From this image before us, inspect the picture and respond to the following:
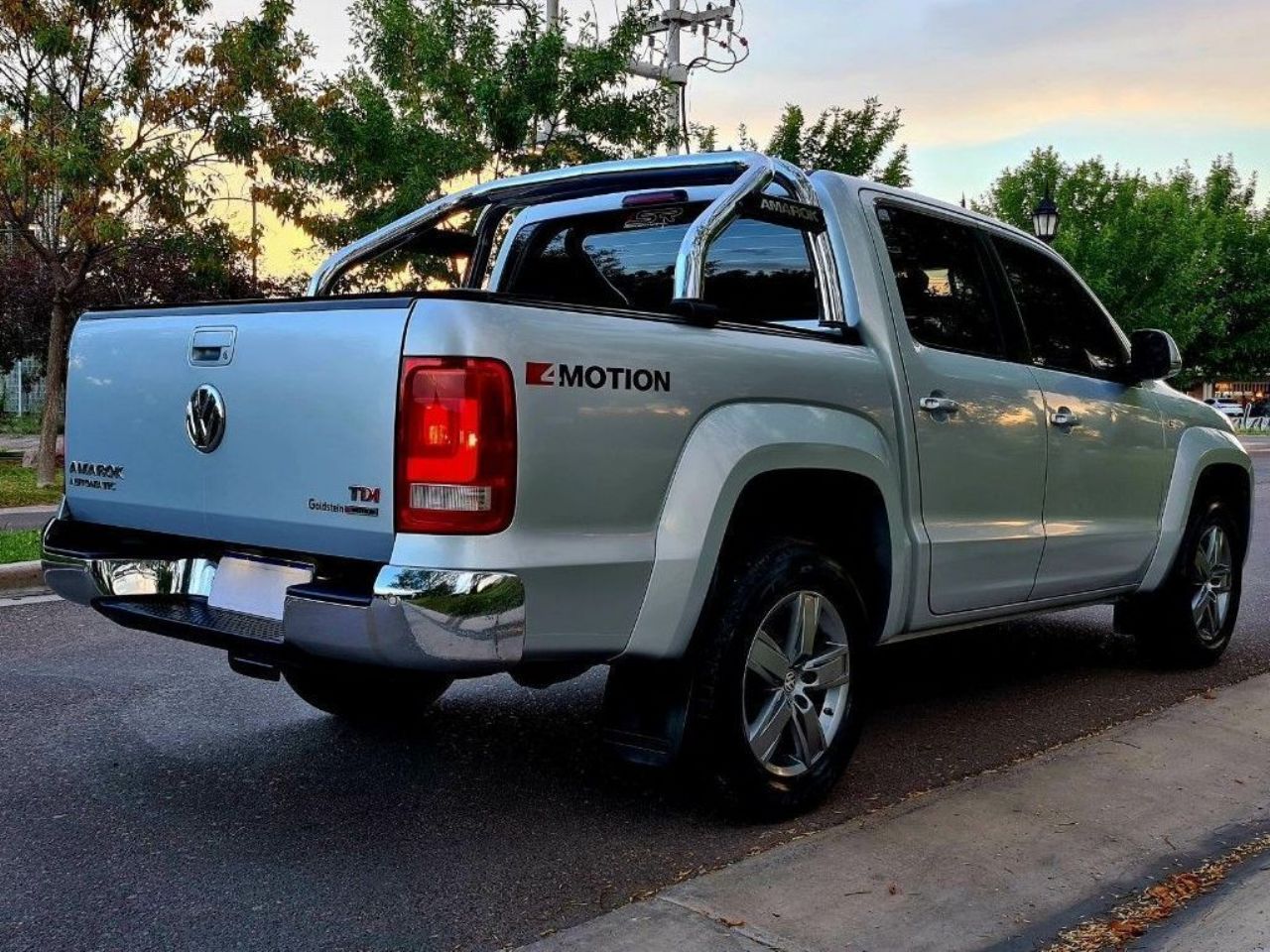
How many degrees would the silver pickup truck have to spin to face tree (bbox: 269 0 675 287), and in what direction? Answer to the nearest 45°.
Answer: approximately 45° to its left

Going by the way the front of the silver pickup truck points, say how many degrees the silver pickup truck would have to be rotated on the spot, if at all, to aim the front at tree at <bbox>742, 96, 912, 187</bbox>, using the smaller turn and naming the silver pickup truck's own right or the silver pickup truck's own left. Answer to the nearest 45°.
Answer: approximately 45° to the silver pickup truck's own left

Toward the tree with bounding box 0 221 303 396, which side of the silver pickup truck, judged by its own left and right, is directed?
left

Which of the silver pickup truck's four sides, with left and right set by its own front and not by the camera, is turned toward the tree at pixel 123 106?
left

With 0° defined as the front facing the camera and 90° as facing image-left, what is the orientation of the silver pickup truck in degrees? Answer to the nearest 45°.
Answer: approximately 225°

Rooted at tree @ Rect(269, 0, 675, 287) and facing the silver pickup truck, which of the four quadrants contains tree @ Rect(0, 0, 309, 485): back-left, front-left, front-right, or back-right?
front-right

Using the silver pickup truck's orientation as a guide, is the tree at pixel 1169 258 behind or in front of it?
in front

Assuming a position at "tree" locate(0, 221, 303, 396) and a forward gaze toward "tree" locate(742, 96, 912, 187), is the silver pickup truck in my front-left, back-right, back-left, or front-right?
front-right

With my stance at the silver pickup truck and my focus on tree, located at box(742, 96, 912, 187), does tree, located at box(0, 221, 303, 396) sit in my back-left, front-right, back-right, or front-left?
front-left
